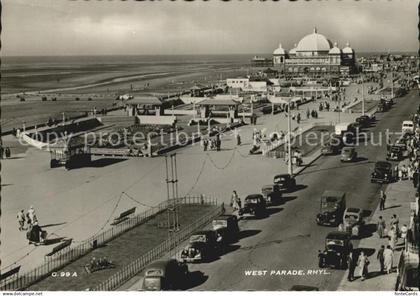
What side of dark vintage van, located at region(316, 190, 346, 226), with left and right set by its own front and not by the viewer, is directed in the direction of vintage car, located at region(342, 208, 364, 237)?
left

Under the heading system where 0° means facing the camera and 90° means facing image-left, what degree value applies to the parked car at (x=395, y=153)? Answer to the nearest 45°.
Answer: approximately 45°

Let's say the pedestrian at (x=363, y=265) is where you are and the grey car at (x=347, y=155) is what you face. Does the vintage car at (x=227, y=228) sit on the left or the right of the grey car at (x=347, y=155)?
left
